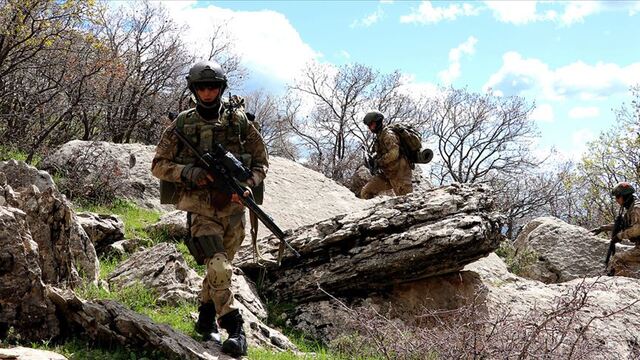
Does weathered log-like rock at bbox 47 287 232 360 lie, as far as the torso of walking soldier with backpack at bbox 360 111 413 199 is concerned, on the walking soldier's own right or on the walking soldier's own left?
on the walking soldier's own left

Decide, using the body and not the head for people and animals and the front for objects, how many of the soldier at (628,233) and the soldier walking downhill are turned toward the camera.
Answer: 1

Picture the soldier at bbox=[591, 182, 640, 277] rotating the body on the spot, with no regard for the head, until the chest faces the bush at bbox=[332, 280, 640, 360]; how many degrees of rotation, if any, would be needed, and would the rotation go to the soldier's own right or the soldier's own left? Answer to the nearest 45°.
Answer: approximately 90° to the soldier's own left

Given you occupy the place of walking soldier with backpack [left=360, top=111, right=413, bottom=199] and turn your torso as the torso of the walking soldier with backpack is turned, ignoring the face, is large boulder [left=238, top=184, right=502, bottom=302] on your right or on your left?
on your left

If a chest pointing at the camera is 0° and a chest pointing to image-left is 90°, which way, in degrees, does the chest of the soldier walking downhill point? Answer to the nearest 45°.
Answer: approximately 0°

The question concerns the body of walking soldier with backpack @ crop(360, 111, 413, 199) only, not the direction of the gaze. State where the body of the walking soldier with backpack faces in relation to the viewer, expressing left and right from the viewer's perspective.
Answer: facing to the left of the viewer

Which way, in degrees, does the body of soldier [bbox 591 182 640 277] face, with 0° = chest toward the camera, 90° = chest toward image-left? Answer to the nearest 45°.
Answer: approximately 90°

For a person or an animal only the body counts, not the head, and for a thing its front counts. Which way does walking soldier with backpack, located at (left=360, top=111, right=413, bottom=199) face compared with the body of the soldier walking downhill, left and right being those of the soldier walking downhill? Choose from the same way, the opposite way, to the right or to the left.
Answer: to the right

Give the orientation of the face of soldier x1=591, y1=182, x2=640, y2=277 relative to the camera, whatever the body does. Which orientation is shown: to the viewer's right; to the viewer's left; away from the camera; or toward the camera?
to the viewer's left

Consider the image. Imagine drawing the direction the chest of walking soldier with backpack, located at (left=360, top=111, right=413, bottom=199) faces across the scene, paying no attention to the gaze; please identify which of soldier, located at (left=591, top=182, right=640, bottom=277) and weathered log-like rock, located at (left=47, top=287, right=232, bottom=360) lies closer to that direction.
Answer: the weathered log-like rock

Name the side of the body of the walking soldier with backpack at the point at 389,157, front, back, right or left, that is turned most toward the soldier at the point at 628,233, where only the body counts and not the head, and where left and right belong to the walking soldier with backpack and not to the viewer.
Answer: back
